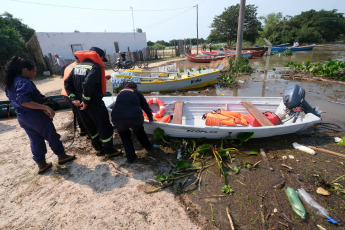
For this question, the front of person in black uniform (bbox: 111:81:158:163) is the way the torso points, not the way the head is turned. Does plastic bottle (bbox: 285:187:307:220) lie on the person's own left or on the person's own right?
on the person's own right

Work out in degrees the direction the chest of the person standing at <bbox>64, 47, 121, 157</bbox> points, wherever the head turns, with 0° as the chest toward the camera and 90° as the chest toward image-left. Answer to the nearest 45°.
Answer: approximately 225°

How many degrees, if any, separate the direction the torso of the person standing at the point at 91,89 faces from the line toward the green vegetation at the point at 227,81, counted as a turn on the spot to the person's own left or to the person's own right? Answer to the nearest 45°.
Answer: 0° — they already face it

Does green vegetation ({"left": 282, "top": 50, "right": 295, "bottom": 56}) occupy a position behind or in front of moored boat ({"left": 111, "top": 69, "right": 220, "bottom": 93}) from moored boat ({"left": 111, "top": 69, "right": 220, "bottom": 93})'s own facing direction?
in front

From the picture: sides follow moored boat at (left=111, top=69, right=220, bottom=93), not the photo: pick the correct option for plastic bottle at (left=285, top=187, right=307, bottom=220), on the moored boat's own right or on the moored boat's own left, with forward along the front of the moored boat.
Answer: on the moored boat's own right

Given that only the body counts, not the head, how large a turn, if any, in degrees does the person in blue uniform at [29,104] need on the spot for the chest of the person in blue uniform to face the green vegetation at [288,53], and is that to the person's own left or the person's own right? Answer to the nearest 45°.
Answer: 0° — they already face it

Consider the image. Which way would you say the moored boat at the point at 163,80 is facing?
to the viewer's right

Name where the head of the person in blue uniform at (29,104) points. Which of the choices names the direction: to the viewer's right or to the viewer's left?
to the viewer's right

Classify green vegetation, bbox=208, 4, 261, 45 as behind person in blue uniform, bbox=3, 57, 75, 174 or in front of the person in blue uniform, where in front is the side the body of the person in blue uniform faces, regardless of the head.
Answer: in front

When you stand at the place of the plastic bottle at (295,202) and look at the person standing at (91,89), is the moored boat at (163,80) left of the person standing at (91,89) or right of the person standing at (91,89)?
right

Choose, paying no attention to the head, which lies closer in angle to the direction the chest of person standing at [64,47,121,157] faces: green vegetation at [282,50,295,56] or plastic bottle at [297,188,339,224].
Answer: the green vegetation

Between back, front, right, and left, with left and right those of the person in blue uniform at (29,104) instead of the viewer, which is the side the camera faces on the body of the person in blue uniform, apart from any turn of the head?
right

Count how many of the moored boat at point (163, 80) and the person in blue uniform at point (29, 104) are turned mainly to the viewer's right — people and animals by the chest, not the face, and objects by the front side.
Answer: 2

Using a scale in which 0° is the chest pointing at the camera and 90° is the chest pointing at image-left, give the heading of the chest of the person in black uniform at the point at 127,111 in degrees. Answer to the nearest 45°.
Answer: approximately 225°

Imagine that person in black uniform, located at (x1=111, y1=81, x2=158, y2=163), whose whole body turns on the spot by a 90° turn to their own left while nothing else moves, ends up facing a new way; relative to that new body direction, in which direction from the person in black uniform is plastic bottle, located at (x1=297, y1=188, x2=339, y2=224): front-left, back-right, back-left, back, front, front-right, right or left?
back
